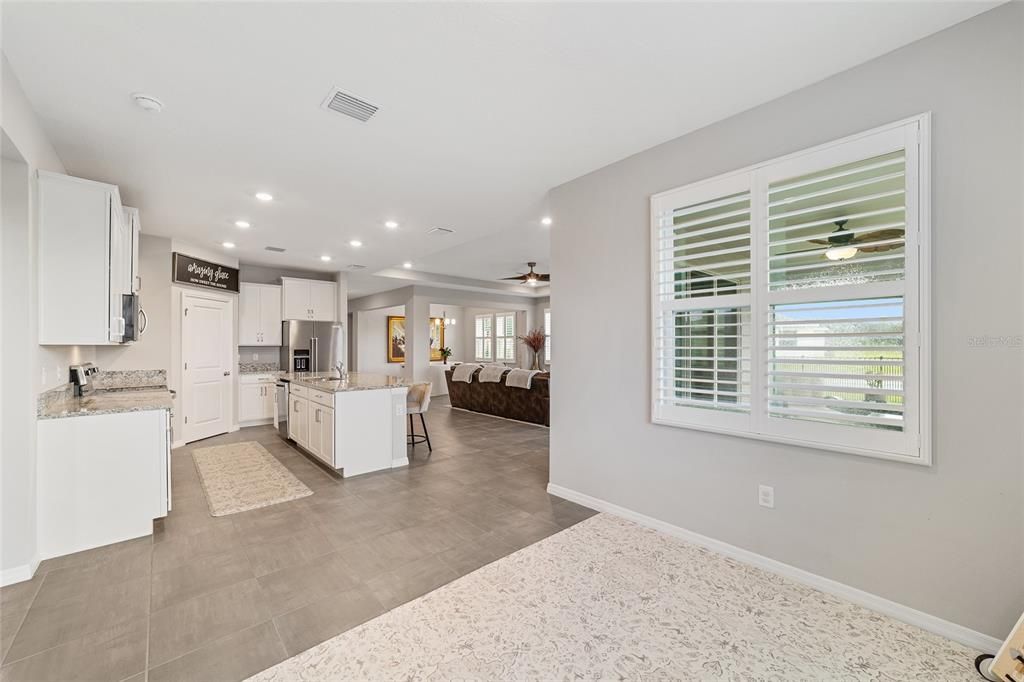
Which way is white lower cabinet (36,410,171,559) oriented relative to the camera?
to the viewer's right

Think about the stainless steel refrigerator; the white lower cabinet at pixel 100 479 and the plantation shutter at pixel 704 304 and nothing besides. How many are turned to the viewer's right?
1

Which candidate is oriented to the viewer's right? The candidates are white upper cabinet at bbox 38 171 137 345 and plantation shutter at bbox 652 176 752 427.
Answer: the white upper cabinet

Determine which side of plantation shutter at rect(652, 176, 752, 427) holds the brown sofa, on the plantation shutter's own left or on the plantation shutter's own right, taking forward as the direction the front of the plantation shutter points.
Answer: on the plantation shutter's own right

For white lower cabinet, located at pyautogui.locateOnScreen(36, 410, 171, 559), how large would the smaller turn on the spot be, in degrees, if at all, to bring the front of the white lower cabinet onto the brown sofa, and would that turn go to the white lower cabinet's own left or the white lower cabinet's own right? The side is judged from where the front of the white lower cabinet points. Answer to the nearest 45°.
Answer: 0° — it already faces it

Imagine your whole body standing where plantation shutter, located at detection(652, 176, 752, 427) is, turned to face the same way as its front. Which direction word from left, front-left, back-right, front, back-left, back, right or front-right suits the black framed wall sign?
front-right

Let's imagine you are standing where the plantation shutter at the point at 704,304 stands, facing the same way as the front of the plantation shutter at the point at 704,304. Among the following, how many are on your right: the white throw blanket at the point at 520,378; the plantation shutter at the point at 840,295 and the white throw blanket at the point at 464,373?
2

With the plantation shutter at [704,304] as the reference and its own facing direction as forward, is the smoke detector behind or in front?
in front

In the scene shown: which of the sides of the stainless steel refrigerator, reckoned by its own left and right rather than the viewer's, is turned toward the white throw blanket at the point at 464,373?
left

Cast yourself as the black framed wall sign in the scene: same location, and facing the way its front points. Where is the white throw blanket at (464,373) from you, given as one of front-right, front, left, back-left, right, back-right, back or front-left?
front-left

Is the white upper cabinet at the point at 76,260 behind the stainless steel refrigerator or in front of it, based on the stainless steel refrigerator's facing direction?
in front

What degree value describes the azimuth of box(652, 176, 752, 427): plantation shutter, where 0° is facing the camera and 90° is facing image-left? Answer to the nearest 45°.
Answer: approximately 45°

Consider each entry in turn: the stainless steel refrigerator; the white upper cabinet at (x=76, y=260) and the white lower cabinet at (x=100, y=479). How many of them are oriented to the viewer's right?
2

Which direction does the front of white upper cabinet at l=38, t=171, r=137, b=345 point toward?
to the viewer's right
